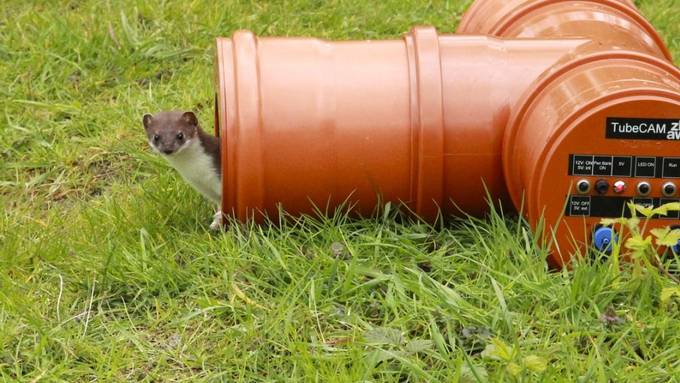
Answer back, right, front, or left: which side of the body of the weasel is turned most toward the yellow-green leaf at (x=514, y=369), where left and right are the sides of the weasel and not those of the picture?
left

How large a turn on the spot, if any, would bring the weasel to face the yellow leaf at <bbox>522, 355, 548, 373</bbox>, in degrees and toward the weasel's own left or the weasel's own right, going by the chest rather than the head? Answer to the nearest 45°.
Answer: approximately 90° to the weasel's own left

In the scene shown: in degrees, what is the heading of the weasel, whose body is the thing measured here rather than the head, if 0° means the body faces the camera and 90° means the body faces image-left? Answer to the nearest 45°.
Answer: approximately 45°

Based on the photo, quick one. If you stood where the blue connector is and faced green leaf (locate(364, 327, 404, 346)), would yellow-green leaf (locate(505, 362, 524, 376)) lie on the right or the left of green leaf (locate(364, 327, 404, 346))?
left

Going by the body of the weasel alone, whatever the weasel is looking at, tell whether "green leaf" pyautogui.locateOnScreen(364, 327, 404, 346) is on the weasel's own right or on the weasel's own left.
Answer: on the weasel's own left

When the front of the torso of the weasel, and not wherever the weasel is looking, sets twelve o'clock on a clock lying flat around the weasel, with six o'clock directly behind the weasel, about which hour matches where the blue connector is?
The blue connector is roughly at 9 o'clock from the weasel.

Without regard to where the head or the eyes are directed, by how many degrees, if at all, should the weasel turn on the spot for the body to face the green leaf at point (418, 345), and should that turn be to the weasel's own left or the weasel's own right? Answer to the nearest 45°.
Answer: approximately 90° to the weasel's own left
